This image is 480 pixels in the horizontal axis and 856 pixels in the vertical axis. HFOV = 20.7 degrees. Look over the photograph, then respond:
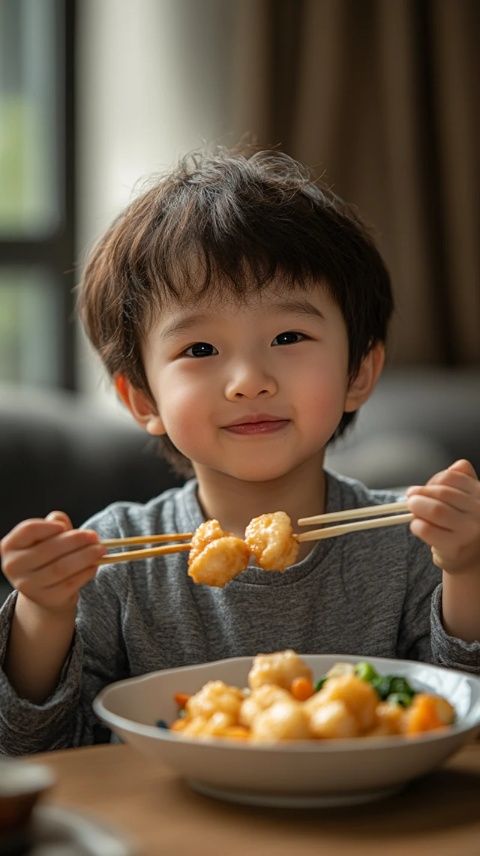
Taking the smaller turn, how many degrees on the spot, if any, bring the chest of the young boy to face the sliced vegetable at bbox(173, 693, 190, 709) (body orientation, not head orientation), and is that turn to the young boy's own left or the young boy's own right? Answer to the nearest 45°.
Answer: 0° — they already face it

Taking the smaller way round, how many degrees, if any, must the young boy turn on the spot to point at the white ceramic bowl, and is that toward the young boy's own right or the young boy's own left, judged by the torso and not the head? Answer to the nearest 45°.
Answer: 0° — they already face it

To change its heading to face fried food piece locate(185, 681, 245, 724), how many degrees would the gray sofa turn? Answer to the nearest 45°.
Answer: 0° — it already faces it

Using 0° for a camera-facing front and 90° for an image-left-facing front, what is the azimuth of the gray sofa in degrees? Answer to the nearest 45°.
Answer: approximately 0°

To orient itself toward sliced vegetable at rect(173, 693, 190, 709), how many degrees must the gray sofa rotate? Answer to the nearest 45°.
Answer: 0° — it already faces it
